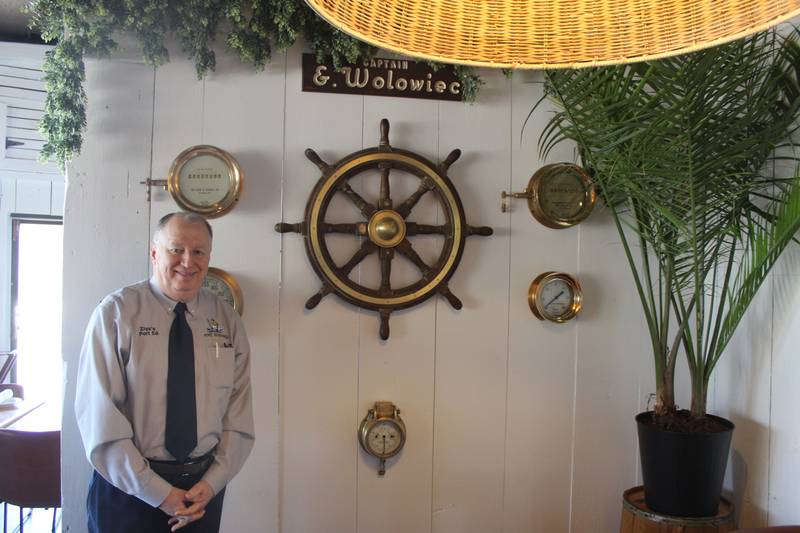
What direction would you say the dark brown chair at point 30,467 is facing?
away from the camera

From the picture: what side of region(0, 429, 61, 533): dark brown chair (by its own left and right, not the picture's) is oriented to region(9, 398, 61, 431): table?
front

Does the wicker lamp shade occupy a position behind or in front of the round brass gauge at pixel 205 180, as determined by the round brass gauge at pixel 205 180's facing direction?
in front

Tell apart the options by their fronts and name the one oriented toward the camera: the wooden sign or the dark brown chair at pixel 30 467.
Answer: the wooden sign

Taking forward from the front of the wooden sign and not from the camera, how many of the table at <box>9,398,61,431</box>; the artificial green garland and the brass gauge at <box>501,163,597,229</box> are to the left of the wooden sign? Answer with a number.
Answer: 1

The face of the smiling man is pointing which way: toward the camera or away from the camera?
toward the camera

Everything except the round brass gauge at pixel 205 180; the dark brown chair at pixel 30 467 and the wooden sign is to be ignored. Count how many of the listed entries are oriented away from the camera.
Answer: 1

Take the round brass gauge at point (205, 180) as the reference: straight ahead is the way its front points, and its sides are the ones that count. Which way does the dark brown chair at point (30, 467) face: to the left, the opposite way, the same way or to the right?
the opposite way

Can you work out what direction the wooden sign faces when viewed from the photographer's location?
facing the viewer

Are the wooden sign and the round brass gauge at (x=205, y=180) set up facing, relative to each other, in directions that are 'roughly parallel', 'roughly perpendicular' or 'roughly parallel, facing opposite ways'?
roughly parallel

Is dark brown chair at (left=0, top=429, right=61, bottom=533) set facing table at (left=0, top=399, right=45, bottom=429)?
yes

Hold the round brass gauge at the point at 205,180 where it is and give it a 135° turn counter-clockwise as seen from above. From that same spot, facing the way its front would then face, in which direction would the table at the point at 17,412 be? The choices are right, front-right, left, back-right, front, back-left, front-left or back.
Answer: left
